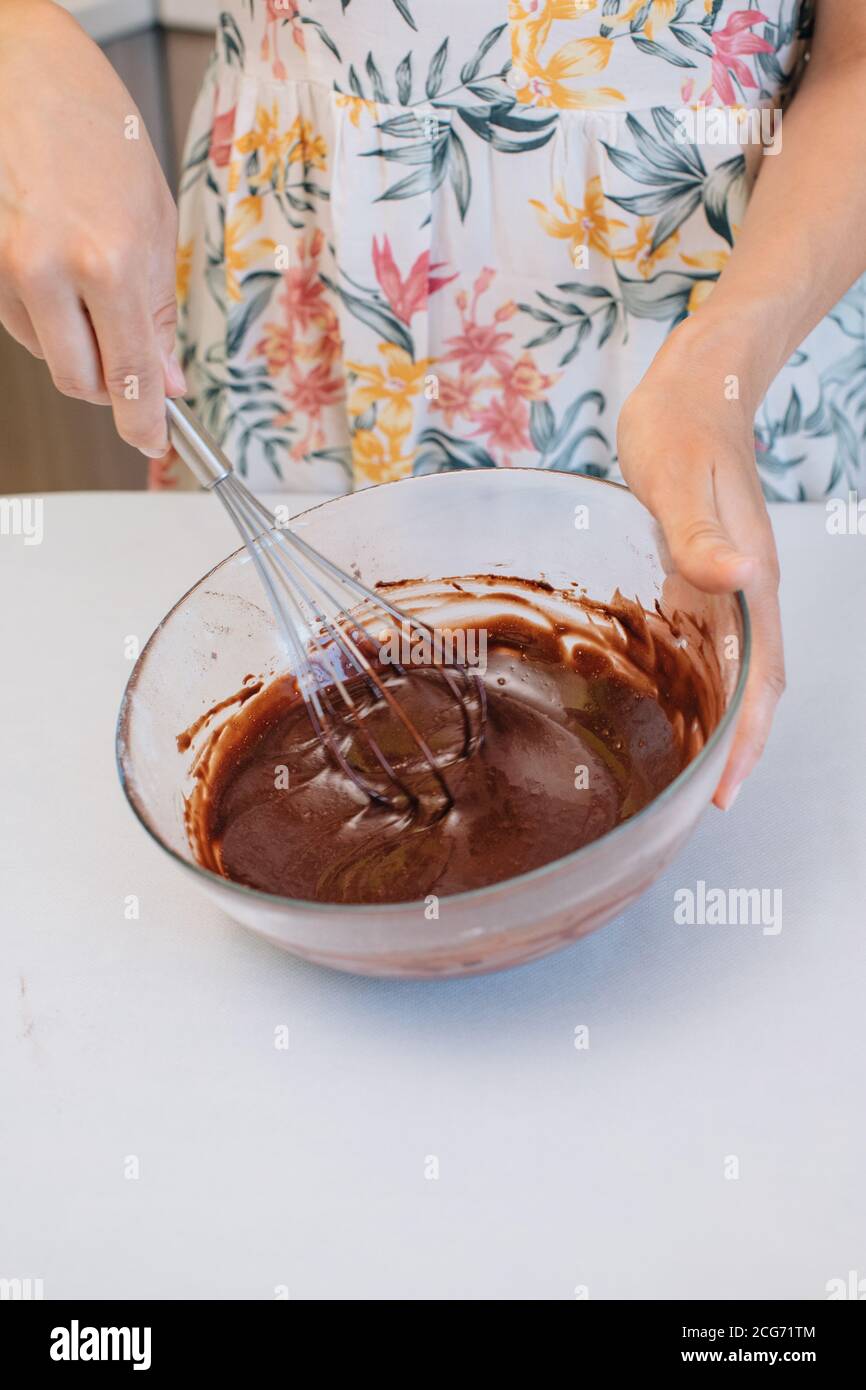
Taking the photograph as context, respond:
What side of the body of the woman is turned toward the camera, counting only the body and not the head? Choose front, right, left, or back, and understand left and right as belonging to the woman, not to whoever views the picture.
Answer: front
